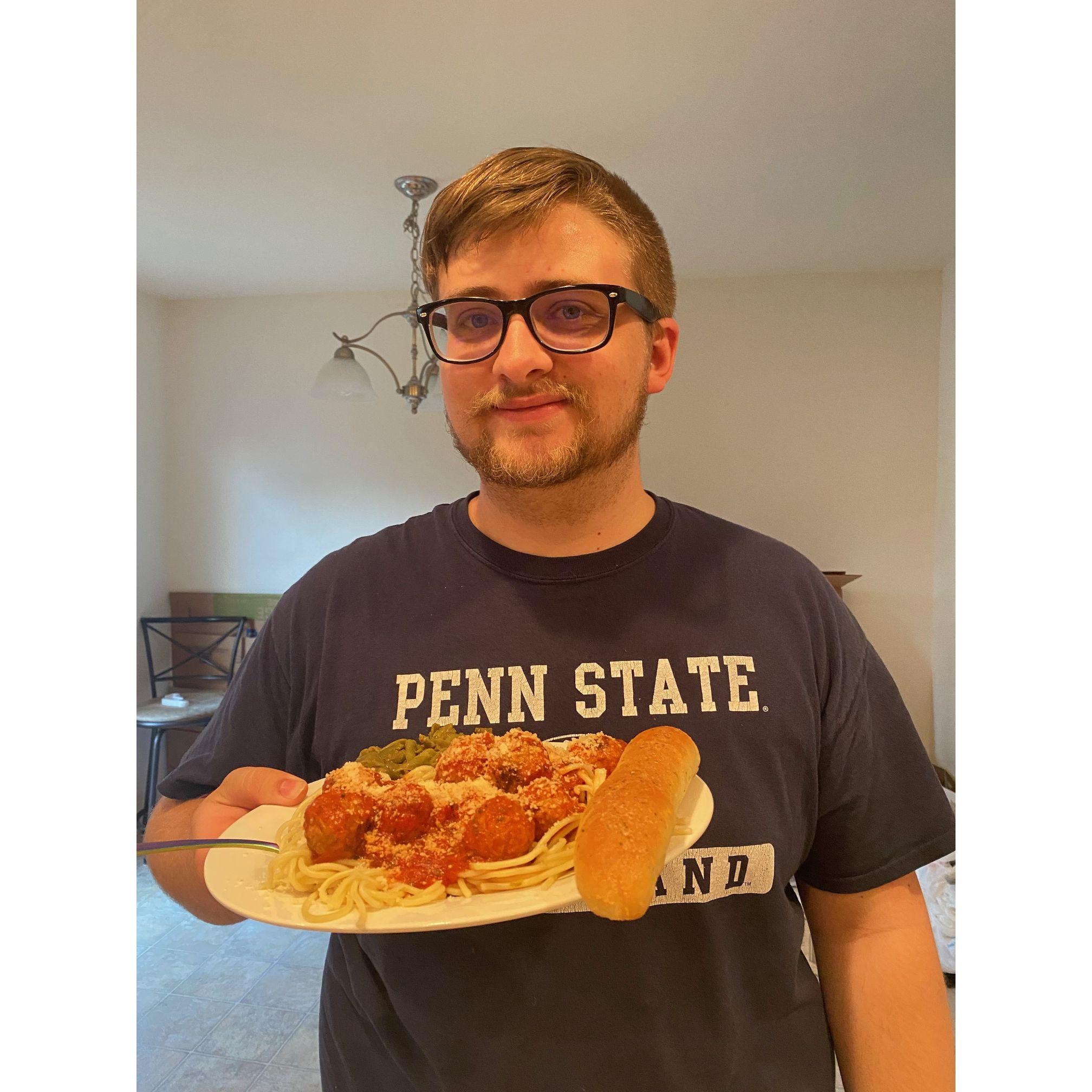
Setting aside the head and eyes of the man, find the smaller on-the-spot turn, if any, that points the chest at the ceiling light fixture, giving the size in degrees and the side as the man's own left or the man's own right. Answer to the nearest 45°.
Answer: approximately 180°

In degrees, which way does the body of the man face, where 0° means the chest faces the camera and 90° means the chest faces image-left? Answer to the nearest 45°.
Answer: approximately 0°

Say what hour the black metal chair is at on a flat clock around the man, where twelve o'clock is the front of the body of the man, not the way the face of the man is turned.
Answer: The black metal chair is roughly at 5 o'clock from the man.
